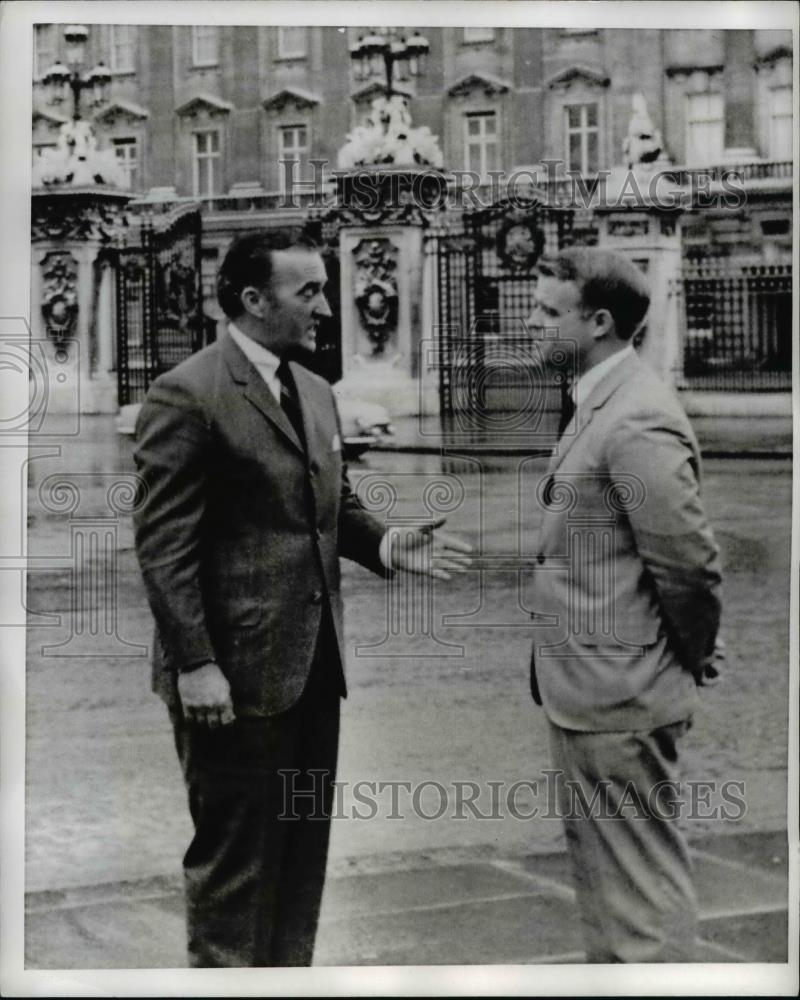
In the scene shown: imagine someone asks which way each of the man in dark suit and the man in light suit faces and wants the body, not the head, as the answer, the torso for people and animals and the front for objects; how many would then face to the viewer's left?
1

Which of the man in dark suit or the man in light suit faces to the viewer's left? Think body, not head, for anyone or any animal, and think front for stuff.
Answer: the man in light suit

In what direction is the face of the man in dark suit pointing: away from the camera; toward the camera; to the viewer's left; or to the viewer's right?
to the viewer's right

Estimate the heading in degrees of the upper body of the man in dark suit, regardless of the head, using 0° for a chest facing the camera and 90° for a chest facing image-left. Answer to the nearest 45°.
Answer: approximately 315°

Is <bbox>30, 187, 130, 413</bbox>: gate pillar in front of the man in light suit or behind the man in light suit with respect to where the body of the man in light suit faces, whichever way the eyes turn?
in front

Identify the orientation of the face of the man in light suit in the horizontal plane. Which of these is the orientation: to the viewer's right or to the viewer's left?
to the viewer's left

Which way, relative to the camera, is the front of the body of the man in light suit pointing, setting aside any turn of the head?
to the viewer's left
